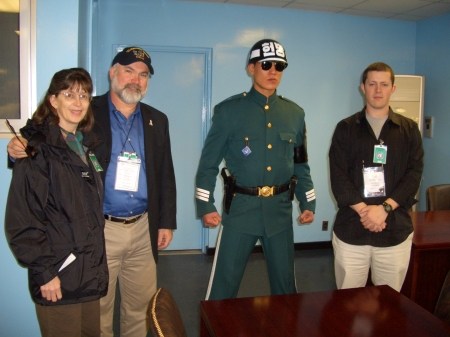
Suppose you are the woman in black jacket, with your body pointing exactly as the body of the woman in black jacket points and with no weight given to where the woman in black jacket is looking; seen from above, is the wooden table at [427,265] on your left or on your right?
on your left

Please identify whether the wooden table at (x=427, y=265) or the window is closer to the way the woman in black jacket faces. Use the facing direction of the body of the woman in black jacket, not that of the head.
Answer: the wooden table

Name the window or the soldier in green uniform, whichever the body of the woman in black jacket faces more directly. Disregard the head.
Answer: the soldier in green uniform

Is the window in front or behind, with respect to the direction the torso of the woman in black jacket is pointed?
behind

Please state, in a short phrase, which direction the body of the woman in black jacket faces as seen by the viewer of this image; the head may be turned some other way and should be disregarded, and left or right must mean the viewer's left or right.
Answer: facing the viewer and to the right of the viewer
